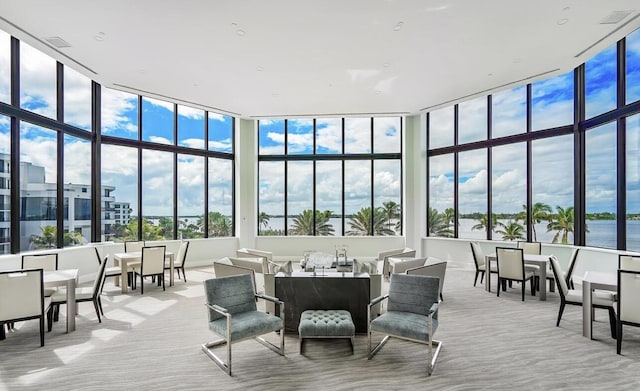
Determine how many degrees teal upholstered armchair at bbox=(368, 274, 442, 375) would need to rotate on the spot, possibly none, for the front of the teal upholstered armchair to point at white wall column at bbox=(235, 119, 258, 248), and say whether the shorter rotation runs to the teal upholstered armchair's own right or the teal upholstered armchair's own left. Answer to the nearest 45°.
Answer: approximately 90° to the teal upholstered armchair's own right

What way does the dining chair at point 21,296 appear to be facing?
away from the camera

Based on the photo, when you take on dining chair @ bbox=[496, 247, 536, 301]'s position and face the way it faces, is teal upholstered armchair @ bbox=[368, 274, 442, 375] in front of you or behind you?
behind

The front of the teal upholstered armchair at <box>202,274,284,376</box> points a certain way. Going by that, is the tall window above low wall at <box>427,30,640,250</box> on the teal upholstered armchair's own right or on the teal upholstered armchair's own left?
on the teal upholstered armchair's own left

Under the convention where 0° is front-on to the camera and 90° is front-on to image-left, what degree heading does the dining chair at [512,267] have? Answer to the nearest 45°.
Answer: approximately 225°

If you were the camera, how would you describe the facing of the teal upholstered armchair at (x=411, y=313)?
facing the viewer and to the left of the viewer

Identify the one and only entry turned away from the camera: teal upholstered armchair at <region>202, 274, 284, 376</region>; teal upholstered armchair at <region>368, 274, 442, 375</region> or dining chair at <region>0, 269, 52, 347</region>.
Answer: the dining chair

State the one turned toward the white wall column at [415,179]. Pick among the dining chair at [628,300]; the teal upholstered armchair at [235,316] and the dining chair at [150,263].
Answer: the dining chair at [628,300]

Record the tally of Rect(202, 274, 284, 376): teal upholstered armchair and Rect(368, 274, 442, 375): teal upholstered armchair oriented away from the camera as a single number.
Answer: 0

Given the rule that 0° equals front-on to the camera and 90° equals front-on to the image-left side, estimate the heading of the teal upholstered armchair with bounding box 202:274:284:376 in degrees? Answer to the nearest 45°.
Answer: approximately 315°

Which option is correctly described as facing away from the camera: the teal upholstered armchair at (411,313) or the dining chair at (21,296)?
the dining chair

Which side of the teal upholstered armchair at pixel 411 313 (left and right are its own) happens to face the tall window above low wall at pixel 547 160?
back
